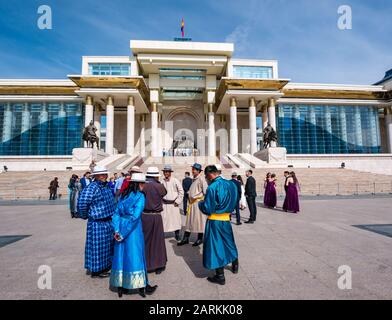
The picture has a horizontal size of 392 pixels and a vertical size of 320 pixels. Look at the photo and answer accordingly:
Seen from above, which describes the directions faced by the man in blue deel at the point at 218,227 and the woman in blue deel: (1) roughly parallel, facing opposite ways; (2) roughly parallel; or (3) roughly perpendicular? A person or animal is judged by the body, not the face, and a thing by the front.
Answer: roughly perpendicular

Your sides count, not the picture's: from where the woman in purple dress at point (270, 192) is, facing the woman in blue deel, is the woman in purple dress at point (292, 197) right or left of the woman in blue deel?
left

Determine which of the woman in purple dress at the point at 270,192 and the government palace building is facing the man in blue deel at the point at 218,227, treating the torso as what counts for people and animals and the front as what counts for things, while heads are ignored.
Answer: the government palace building

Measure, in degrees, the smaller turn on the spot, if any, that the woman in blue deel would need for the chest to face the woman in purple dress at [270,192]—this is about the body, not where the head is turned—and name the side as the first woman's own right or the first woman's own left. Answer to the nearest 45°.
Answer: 0° — they already face them

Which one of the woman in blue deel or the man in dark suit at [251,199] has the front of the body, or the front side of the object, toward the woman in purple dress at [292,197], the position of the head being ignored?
the woman in blue deel

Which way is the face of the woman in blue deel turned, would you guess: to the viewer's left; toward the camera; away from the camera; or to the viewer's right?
away from the camera

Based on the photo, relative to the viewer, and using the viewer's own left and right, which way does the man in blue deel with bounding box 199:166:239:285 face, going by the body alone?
facing away from the viewer and to the left of the viewer
